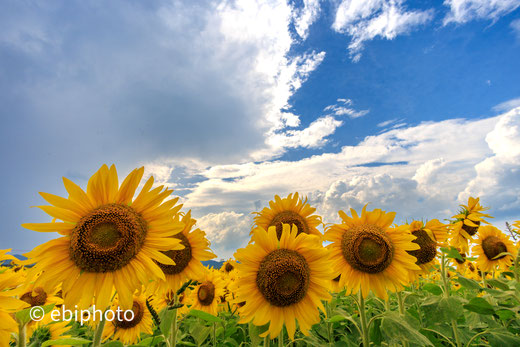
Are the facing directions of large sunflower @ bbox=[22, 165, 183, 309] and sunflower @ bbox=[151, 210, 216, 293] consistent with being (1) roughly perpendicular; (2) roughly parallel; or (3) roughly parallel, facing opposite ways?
roughly parallel

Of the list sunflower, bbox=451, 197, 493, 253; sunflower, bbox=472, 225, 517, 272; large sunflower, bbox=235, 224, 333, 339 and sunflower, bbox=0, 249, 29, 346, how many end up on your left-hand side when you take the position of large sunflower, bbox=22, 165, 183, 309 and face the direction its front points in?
3

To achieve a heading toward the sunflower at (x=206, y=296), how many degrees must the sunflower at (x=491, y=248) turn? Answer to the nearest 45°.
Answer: approximately 45° to its right

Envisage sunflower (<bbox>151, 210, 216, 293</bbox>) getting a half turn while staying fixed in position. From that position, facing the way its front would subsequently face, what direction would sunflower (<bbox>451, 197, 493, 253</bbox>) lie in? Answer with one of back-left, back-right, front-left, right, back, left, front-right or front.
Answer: right

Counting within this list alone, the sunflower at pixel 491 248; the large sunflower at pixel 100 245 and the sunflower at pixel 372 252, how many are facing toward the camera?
3

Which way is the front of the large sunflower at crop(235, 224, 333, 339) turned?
toward the camera

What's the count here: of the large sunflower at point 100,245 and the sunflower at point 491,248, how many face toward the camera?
2

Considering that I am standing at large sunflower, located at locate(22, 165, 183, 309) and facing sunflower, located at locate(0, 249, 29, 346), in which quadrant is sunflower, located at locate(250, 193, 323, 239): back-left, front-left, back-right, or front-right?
back-right

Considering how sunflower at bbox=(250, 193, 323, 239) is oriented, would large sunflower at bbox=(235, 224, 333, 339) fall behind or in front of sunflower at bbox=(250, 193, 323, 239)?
in front

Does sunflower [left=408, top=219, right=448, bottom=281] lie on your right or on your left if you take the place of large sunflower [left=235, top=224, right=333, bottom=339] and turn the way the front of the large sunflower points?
on your left

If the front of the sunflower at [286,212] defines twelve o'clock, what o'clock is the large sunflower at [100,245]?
The large sunflower is roughly at 1 o'clock from the sunflower.

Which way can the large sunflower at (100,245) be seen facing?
toward the camera

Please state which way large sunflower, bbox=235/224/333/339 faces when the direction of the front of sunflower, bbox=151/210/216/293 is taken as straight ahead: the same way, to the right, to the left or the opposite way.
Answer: the same way

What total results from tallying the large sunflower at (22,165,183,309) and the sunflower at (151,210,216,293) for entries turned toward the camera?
2
